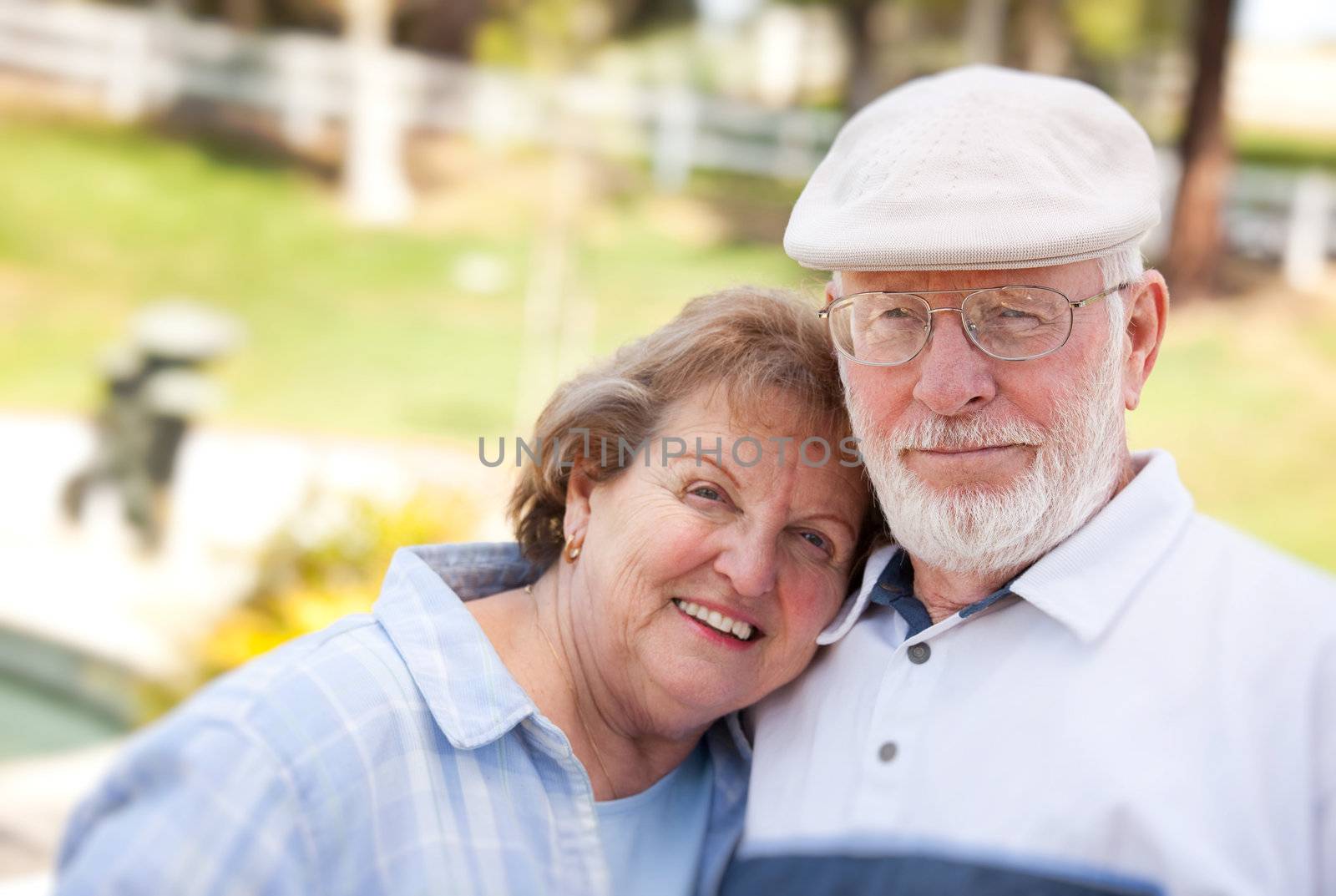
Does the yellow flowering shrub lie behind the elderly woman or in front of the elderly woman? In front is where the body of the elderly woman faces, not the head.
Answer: behind

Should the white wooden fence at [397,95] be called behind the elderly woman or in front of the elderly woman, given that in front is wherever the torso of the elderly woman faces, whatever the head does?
behind

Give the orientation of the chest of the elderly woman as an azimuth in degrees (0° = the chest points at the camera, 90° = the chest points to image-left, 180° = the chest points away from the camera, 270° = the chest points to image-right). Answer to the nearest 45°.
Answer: approximately 315°
